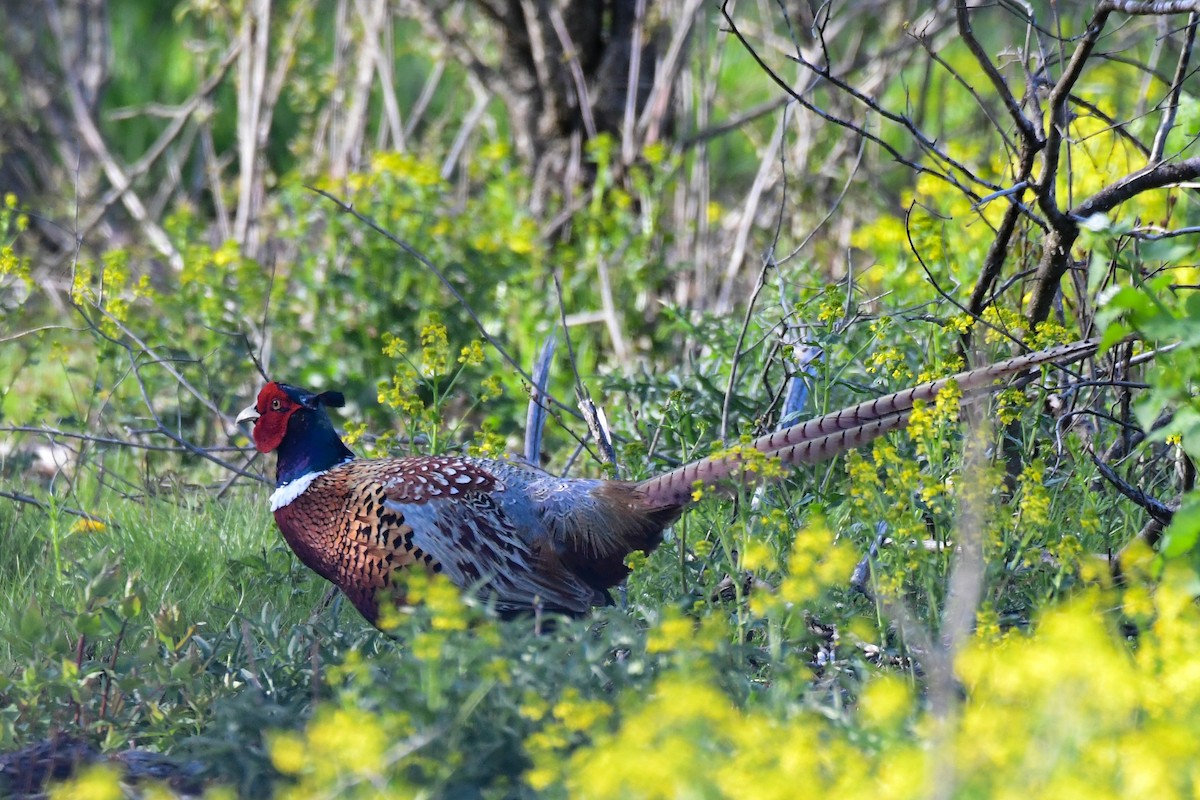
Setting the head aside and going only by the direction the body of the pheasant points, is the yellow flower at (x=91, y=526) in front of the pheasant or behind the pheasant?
in front

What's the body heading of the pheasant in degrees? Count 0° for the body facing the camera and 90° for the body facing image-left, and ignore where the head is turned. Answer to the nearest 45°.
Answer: approximately 90°
